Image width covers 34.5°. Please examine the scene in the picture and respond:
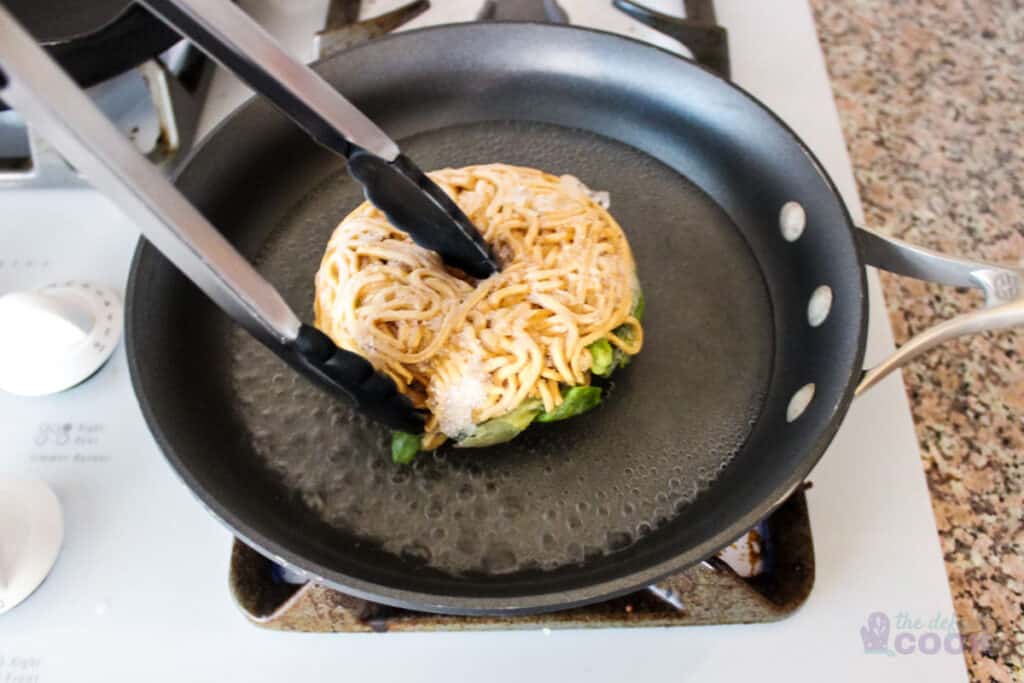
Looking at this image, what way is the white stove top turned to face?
toward the camera
